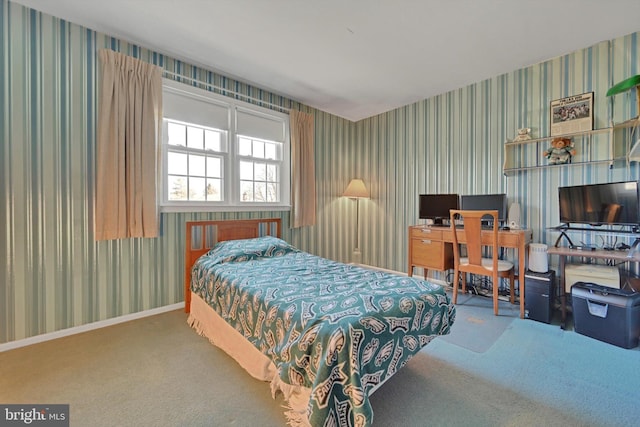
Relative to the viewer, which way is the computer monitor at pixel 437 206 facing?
toward the camera

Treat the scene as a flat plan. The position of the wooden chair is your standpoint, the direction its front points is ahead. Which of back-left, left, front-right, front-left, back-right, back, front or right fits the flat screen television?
front-right

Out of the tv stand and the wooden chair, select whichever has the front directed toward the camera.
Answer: the tv stand

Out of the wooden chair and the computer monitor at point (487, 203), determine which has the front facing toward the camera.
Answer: the computer monitor

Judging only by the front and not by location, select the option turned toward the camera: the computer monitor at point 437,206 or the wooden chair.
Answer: the computer monitor

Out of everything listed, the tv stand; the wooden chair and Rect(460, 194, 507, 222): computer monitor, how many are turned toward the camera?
2

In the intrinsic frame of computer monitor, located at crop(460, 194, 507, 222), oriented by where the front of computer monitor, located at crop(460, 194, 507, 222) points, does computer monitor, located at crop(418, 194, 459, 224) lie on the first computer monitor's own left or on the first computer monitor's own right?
on the first computer monitor's own right

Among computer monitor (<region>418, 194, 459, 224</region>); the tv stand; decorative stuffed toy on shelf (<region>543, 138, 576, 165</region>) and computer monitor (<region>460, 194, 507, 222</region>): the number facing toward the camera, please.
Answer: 4

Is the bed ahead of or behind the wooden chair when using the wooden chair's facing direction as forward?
behind

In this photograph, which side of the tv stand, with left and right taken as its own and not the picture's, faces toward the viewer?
front

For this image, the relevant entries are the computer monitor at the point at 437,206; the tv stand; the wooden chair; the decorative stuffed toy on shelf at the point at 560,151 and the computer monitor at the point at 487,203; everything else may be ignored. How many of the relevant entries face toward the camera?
4

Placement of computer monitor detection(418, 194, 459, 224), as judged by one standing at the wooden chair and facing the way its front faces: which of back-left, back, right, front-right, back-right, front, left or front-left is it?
left

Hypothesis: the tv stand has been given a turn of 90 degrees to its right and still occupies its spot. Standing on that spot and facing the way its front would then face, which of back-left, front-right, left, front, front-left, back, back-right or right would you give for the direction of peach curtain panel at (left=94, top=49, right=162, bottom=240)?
front-left

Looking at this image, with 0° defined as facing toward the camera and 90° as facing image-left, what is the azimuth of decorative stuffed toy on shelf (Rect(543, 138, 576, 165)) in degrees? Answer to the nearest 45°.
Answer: approximately 0°

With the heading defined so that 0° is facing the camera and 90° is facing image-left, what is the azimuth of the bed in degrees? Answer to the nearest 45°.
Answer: approximately 315°
